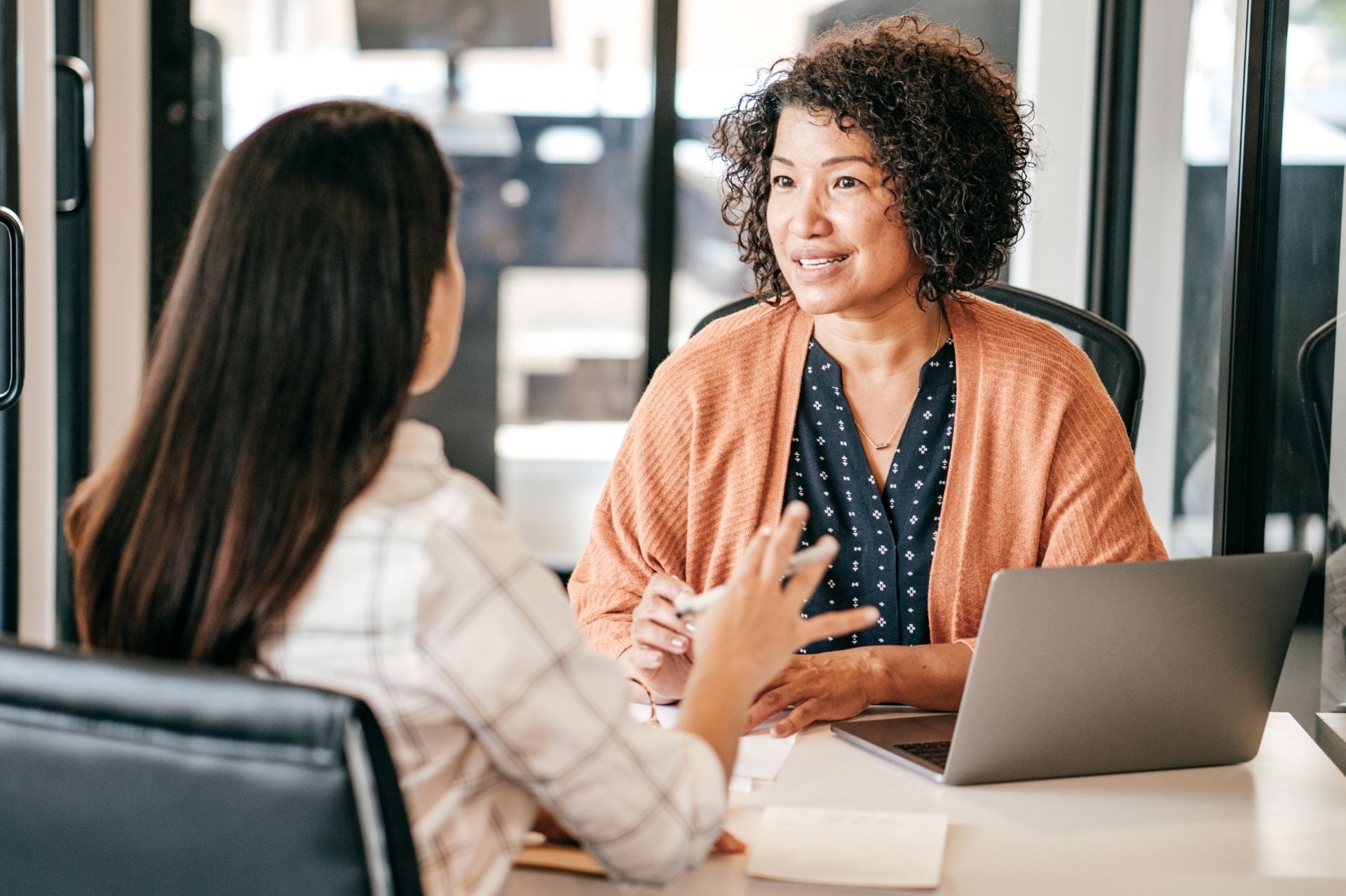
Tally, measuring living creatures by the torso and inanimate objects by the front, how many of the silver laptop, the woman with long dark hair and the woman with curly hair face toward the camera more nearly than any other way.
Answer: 1

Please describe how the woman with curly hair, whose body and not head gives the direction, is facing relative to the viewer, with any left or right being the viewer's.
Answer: facing the viewer

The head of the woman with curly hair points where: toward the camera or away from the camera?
toward the camera

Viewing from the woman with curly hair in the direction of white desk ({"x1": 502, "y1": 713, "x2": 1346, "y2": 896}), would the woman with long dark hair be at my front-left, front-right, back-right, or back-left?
front-right

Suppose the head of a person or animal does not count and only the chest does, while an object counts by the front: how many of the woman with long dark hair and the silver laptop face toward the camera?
0

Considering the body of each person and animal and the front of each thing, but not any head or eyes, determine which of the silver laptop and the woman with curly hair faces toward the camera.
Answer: the woman with curly hair

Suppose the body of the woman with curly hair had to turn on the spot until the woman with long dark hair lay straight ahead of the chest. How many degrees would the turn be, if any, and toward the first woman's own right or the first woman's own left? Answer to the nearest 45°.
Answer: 0° — they already face them

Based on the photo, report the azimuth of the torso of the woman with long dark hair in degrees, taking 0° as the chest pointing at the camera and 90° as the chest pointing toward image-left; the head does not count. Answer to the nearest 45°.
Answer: approximately 225°

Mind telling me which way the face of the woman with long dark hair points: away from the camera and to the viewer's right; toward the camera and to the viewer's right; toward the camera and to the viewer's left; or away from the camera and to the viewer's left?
away from the camera and to the viewer's right

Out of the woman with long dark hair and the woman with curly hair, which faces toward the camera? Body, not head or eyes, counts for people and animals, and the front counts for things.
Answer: the woman with curly hair

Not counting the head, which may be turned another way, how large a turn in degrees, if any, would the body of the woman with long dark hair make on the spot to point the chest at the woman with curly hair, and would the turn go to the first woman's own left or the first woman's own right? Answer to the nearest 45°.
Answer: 0° — they already face them
